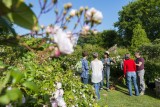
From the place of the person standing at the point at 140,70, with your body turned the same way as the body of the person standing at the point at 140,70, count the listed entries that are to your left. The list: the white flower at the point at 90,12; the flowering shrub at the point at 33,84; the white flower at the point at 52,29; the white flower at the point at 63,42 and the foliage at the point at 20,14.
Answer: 5

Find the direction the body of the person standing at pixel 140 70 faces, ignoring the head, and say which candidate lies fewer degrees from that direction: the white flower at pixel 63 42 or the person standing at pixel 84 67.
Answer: the person standing

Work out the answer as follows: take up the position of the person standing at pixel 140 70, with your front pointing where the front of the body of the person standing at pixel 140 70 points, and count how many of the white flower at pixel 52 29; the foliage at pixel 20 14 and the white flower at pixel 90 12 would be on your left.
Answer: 3

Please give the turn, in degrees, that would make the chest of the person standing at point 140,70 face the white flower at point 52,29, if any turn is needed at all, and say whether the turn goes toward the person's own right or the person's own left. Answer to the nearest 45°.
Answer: approximately 90° to the person's own left

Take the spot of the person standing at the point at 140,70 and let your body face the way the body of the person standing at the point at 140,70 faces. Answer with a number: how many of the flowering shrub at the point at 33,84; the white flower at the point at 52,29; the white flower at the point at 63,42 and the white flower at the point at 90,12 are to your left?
4

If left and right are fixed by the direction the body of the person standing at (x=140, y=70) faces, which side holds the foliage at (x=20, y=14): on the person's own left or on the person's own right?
on the person's own left

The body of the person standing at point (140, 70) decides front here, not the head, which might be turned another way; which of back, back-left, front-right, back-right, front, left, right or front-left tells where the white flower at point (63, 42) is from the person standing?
left

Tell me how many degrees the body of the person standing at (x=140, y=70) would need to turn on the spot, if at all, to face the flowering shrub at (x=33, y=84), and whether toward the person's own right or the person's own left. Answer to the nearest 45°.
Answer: approximately 90° to the person's own left
